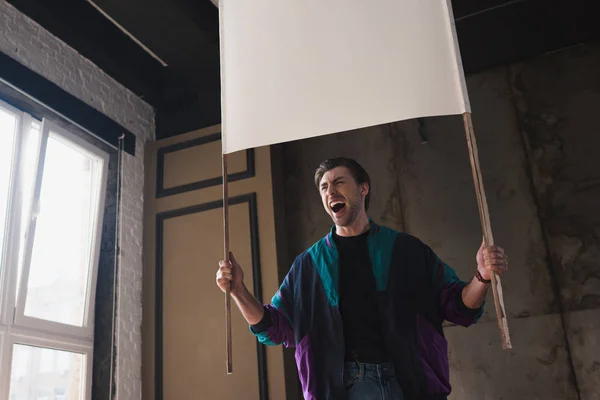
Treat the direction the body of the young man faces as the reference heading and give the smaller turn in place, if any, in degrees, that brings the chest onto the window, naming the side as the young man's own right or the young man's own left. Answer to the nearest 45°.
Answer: approximately 90° to the young man's own right

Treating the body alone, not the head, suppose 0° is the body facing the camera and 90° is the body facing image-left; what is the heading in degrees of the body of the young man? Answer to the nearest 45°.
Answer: approximately 45°
